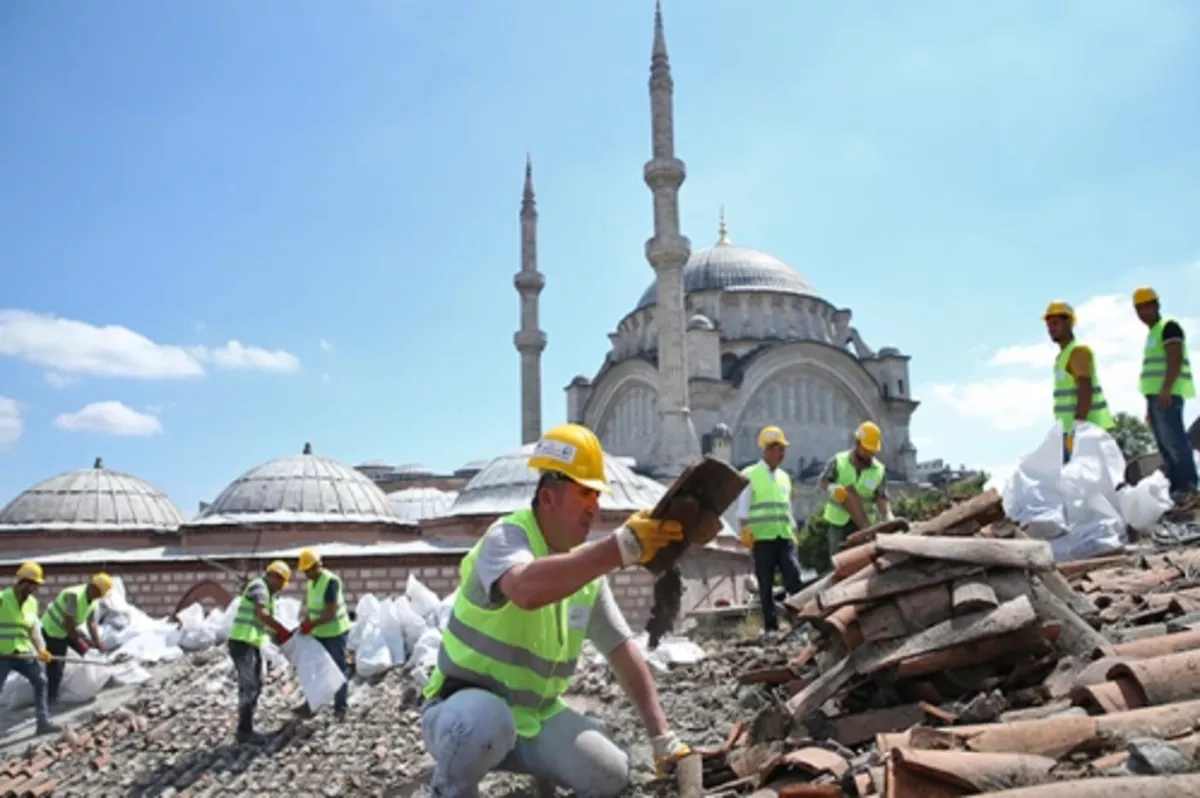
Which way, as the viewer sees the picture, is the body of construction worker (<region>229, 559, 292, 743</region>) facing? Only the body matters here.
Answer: to the viewer's right

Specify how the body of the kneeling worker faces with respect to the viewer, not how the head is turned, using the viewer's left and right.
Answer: facing the viewer and to the right of the viewer

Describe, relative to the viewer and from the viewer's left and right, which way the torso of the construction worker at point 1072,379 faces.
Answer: facing to the left of the viewer

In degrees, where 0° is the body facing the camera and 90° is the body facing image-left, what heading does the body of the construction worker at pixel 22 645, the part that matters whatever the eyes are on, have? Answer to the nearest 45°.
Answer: approximately 315°

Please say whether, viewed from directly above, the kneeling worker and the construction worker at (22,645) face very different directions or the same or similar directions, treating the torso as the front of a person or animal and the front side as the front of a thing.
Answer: same or similar directions

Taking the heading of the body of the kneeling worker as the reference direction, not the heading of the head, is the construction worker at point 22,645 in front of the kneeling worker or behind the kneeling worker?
behind

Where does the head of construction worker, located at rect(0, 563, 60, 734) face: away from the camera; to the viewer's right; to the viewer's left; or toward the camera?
to the viewer's right

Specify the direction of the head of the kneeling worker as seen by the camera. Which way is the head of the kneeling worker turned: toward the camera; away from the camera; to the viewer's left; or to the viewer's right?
to the viewer's right

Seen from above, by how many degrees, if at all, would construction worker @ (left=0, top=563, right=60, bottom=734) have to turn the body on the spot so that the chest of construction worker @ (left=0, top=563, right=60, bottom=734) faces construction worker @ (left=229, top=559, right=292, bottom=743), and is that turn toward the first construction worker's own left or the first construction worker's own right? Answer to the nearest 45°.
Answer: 0° — they already face them

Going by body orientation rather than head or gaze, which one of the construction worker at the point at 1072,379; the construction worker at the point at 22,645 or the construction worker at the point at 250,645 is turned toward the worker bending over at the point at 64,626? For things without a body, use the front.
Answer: the construction worker at the point at 1072,379
